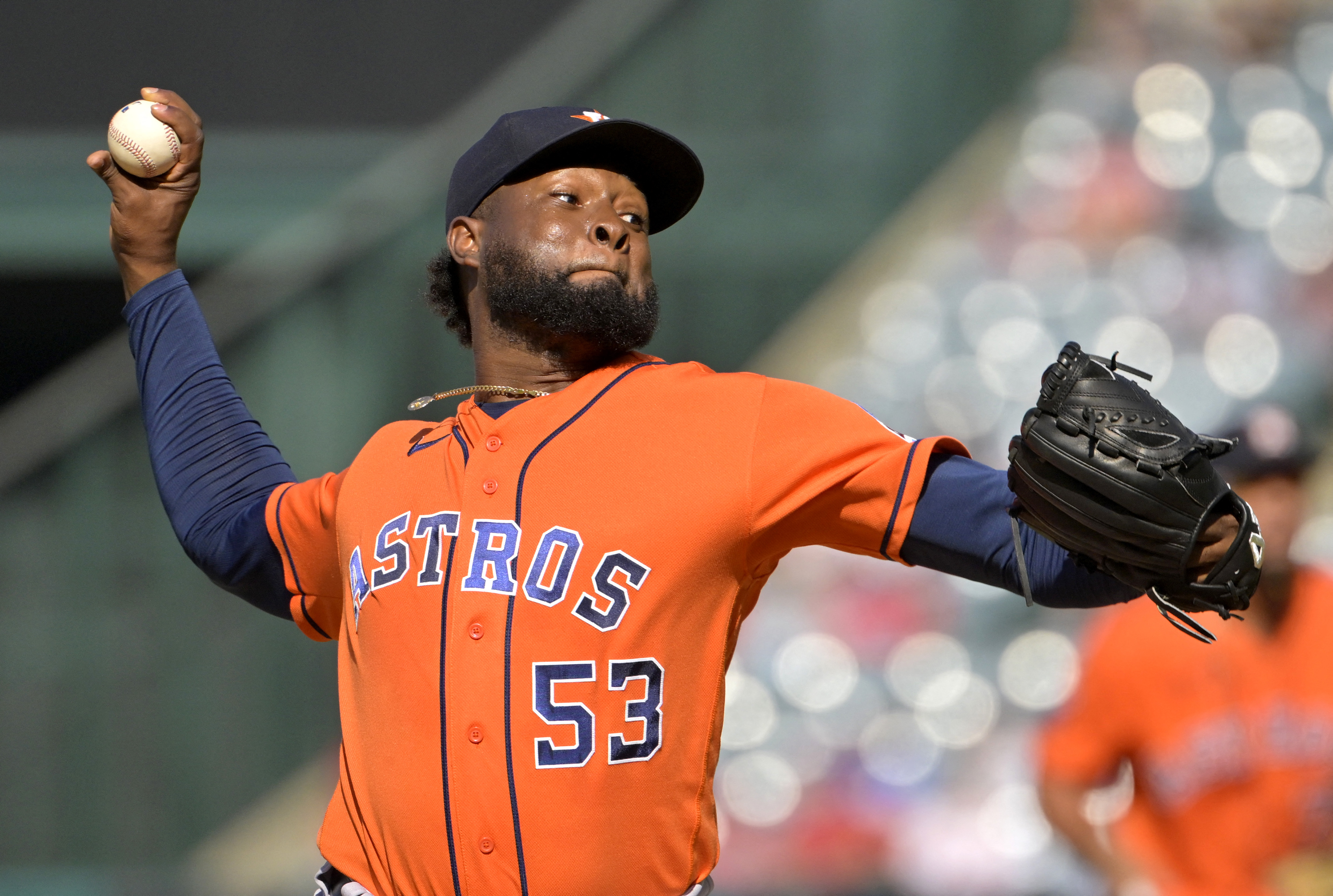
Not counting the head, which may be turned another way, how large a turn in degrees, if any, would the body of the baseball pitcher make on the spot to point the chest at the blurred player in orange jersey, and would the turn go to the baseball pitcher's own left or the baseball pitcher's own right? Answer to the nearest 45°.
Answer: approximately 135° to the baseball pitcher's own left

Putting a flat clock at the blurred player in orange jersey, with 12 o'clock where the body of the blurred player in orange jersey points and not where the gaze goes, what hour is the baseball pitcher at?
The baseball pitcher is roughly at 1 o'clock from the blurred player in orange jersey.

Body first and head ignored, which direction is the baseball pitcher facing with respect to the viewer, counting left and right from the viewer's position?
facing the viewer

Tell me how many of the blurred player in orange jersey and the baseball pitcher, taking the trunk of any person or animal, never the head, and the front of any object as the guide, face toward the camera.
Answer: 2

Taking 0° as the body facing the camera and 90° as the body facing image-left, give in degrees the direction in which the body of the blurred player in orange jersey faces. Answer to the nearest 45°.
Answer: approximately 0°
